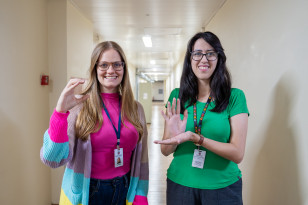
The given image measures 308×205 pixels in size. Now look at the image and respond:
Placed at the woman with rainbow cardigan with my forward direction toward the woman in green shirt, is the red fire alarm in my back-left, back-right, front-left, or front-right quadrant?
back-left

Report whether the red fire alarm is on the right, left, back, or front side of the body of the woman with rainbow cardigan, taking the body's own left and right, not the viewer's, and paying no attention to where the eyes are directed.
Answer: back

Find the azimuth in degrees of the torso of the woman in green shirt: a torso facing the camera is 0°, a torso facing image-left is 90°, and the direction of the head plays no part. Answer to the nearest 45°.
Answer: approximately 0°

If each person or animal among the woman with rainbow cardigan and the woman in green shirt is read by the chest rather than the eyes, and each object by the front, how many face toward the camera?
2

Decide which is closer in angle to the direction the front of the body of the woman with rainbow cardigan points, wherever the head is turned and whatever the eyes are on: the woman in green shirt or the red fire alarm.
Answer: the woman in green shirt

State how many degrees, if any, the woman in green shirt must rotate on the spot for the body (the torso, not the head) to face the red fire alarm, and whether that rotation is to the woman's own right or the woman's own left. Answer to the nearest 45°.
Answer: approximately 135° to the woman's own right

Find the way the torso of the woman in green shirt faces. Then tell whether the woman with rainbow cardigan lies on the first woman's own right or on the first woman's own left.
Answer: on the first woman's own right

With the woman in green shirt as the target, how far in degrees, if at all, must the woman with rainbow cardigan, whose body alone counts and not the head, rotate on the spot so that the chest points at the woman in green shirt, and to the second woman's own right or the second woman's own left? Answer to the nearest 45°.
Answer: approximately 90° to the second woman's own left
